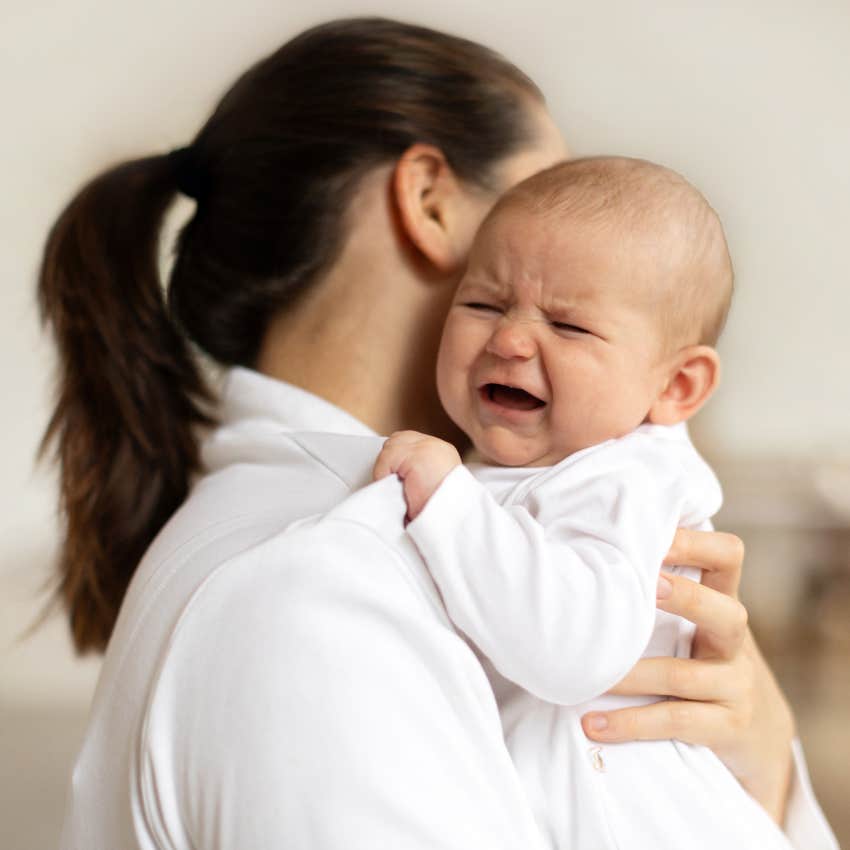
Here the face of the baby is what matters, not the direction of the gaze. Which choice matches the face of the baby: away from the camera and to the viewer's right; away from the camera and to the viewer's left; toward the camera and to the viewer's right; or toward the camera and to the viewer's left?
toward the camera and to the viewer's left

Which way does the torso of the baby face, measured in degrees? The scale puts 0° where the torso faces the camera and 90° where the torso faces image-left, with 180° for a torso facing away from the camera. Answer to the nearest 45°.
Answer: approximately 45°

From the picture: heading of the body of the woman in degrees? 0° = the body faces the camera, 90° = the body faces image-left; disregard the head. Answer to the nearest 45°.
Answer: approximately 225°

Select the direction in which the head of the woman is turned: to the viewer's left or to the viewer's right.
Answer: to the viewer's right
